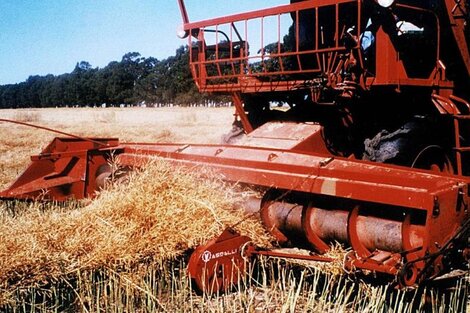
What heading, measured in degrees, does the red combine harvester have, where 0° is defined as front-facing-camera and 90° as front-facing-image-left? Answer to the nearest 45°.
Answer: approximately 45°
